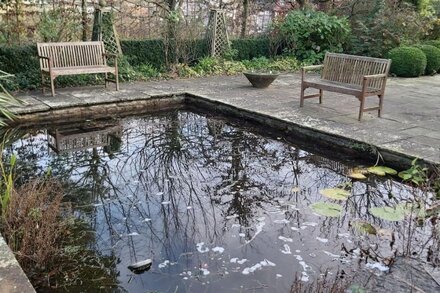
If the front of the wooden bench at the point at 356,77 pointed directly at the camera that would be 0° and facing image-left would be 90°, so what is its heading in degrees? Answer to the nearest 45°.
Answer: approximately 45°

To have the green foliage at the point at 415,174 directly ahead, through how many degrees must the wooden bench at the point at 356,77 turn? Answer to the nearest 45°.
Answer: approximately 45° to its left

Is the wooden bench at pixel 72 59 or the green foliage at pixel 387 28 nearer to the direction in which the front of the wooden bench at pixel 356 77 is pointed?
the wooden bench

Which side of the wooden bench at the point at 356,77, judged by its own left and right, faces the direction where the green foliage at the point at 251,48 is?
right

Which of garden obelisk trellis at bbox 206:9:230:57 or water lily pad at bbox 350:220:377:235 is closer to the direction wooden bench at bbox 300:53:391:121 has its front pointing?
the water lily pad

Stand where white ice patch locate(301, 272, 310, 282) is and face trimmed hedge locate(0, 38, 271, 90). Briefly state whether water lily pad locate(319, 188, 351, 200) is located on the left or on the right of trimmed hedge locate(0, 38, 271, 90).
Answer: right

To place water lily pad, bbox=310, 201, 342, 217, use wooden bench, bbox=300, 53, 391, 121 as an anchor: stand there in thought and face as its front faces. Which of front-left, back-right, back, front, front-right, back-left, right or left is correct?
front-left

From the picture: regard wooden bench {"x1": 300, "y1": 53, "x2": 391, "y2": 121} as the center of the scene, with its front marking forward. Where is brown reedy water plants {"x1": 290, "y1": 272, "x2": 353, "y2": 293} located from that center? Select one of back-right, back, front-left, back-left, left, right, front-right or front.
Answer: front-left

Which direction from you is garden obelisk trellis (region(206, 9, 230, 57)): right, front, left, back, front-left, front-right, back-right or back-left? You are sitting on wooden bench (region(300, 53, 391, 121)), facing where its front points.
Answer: right

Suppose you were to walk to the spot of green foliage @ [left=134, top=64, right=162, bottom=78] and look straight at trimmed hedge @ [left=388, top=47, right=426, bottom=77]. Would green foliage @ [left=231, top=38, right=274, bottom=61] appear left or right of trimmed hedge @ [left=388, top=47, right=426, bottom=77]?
left

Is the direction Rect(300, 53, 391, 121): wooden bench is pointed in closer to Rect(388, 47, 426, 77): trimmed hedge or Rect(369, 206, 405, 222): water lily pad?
the water lily pad

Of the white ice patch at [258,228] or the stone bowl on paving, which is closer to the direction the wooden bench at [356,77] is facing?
the white ice patch

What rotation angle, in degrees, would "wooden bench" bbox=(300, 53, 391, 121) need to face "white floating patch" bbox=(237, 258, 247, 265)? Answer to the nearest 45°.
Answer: approximately 45° to its left
